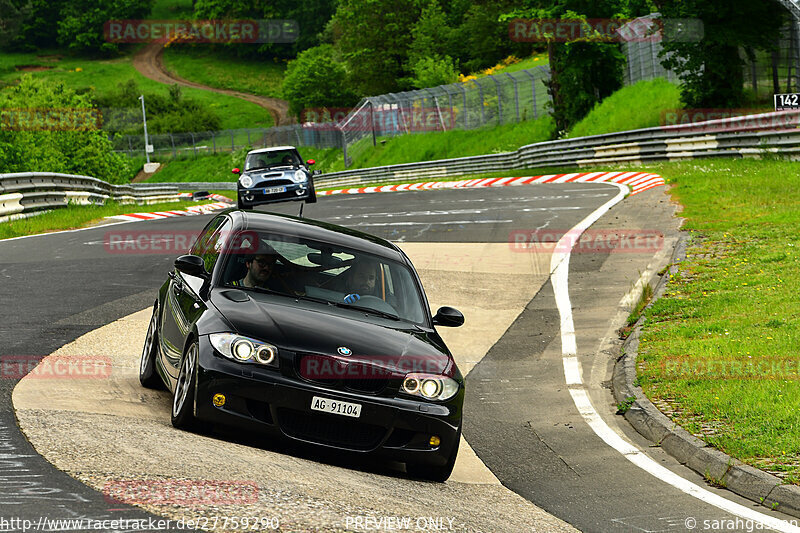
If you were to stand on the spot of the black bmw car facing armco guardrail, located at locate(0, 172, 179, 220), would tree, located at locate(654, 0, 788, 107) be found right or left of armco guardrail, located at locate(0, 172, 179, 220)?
right

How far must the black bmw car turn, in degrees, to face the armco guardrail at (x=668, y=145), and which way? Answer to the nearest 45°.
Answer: approximately 135° to its left

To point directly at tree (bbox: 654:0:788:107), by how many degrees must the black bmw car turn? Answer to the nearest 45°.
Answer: approximately 135° to its left

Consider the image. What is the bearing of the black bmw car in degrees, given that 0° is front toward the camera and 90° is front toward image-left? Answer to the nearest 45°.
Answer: approximately 0°

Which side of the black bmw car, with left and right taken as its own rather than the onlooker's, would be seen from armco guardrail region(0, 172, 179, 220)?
back

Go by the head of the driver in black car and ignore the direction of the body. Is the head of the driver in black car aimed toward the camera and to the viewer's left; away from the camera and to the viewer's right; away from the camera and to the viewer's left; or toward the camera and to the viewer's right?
toward the camera and to the viewer's right

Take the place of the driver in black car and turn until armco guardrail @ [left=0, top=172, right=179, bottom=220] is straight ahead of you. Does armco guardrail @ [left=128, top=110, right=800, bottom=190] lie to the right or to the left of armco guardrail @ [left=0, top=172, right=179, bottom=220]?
right
